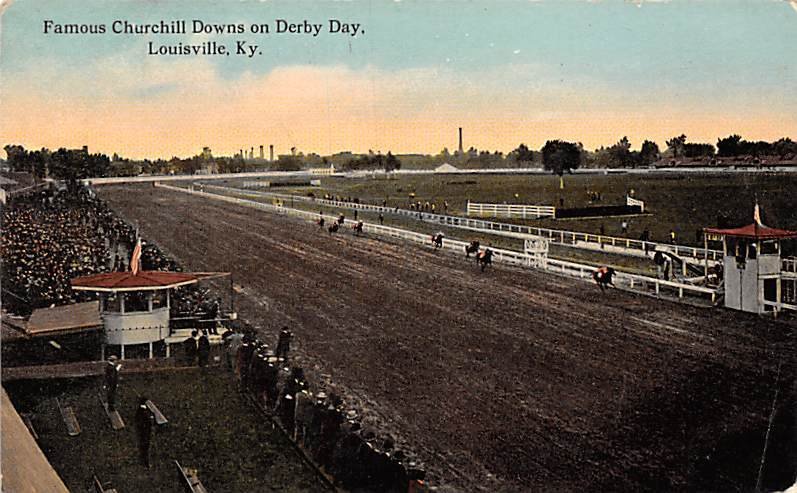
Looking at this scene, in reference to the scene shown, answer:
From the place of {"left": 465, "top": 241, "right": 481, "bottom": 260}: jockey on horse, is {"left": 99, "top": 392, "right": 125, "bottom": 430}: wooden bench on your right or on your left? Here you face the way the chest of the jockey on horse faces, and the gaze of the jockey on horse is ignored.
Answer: on your right

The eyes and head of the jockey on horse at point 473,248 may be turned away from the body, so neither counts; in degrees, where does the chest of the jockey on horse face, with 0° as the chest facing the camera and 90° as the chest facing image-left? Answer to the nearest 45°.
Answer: approximately 315°

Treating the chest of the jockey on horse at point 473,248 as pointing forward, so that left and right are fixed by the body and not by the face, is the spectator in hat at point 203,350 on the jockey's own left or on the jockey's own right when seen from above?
on the jockey's own right

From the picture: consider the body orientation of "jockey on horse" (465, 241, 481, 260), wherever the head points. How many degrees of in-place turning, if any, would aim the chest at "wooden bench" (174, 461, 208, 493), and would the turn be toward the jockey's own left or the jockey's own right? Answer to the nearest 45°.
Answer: approximately 90° to the jockey's own right

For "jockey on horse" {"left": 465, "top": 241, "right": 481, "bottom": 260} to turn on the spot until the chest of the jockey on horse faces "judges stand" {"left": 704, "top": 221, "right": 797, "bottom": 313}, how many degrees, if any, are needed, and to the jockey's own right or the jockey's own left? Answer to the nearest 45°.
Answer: approximately 45° to the jockey's own left

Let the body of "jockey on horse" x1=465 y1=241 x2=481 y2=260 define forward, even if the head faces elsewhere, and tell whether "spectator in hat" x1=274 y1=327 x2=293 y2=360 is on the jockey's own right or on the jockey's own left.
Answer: on the jockey's own right

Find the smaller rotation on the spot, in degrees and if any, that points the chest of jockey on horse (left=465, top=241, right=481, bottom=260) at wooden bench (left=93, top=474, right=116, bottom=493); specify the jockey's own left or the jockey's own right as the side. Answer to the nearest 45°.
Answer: approximately 90° to the jockey's own right
